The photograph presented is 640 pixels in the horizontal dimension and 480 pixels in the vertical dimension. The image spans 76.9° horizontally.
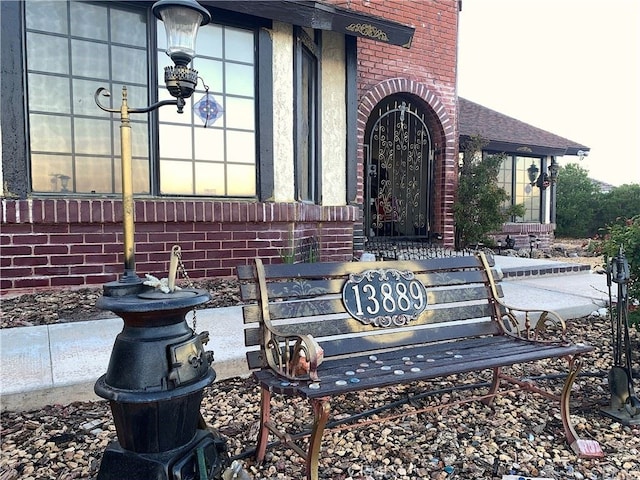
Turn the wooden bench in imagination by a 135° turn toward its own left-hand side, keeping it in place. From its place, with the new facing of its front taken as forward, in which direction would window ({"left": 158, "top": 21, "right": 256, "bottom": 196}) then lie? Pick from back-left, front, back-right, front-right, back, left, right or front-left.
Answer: front-left

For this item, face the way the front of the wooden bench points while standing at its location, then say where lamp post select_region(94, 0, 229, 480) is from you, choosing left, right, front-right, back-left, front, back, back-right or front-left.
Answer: right

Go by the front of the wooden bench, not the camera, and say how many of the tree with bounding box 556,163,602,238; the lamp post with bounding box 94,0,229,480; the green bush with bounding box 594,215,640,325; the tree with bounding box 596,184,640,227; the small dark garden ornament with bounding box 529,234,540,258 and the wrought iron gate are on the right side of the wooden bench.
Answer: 1

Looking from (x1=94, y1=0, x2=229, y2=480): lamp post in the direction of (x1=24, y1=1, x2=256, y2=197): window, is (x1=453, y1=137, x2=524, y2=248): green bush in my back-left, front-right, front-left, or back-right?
front-right

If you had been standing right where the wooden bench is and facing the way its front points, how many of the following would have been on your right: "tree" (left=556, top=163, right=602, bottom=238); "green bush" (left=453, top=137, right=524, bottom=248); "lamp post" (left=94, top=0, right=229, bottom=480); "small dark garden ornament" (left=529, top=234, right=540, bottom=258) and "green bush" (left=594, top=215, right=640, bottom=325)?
1

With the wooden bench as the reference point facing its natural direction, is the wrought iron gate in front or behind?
behind

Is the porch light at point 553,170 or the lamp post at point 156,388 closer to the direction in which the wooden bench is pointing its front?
the lamp post

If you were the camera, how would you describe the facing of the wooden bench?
facing the viewer and to the right of the viewer

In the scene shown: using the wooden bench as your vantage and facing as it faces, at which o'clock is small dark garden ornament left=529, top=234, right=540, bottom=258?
The small dark garden ornament is roughly at 8 o'clock from the wooden bench.

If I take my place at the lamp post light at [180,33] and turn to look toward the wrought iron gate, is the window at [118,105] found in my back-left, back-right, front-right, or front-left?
front-left

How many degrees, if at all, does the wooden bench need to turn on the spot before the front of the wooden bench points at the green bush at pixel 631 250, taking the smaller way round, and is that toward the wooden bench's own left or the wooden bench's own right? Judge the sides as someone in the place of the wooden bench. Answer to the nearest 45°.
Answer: approximately 90° to the wooden bench's own left

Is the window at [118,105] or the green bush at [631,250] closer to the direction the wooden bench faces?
the green bush

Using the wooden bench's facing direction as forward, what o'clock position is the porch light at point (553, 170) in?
The porch light is roughly at 8 o'clock from the wooden bench.

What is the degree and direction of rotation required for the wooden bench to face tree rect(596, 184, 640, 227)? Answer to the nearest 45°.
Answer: approximately 90° to its left
